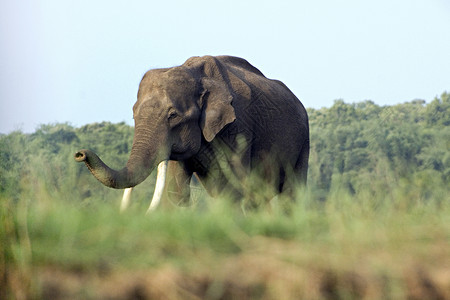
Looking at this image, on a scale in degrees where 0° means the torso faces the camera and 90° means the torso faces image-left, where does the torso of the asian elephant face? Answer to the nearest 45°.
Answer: approximately 45°
